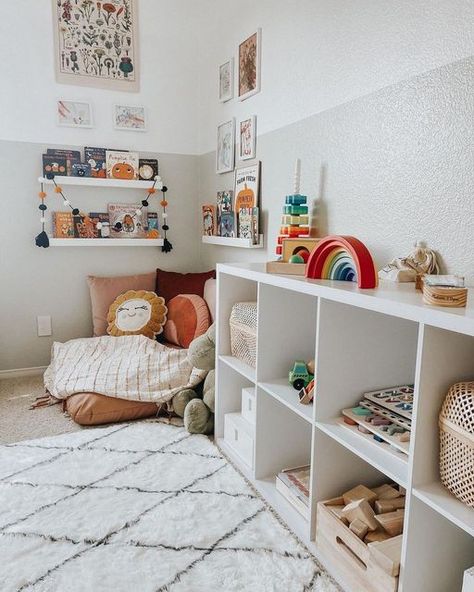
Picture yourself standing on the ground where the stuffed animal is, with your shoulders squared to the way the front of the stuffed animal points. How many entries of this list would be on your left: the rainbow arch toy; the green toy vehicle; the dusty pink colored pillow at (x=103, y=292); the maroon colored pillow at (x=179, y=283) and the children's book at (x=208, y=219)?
2

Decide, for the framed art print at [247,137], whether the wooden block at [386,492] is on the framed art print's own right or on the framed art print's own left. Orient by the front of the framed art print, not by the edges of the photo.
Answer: on the framed art print's own left

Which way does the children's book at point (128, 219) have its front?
toward the camera

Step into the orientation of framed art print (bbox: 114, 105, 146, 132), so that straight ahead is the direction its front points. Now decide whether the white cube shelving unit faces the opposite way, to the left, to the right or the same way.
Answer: to the right

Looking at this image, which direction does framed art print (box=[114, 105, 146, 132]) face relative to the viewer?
toward the camera

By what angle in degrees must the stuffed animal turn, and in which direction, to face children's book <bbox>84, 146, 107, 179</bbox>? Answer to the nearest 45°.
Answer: approximately 90° to its right

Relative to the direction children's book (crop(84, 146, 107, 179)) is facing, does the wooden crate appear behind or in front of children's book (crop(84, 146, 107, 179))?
in front

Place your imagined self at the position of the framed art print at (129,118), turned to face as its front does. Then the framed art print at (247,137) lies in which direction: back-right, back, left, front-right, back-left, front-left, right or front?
front-left

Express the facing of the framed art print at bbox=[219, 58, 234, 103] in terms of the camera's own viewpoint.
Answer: facing the viewer and to the left of the viewer

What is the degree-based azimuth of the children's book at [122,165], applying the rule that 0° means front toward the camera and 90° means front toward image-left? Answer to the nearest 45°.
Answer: approximately 0°

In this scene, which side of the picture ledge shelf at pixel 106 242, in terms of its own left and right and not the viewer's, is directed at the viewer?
front
